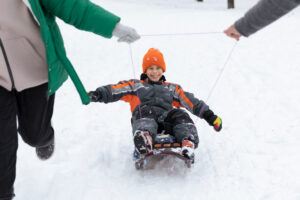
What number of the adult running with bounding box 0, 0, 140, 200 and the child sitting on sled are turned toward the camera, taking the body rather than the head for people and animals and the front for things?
2

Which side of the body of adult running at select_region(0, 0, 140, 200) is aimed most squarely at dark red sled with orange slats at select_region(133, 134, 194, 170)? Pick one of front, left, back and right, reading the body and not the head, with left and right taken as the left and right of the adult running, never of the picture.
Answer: left

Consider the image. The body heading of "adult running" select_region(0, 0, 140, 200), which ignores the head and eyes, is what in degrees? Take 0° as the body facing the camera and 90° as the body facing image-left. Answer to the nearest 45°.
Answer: approximately 0°

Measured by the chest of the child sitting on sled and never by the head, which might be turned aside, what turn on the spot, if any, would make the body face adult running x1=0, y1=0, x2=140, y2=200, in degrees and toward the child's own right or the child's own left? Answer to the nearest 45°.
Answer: approximately 45° to the child's own right

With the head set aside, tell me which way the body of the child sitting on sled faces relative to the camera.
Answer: toward the camera

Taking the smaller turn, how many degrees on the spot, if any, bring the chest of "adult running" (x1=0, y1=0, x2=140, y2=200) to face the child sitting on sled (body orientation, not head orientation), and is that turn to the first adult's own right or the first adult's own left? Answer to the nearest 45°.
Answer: approximately 135° to the first adult's own left
